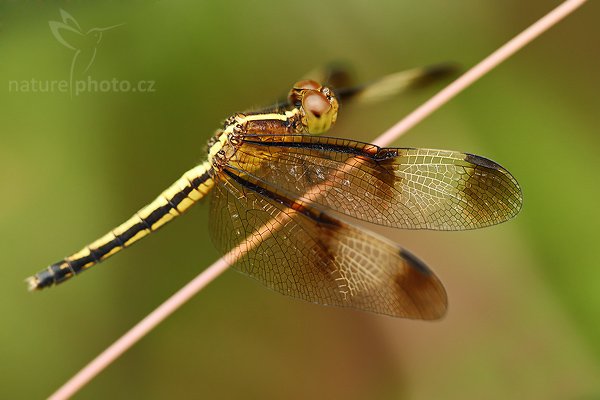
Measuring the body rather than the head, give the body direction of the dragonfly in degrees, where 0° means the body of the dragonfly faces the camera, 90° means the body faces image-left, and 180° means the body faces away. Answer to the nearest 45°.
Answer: approximately 270°
